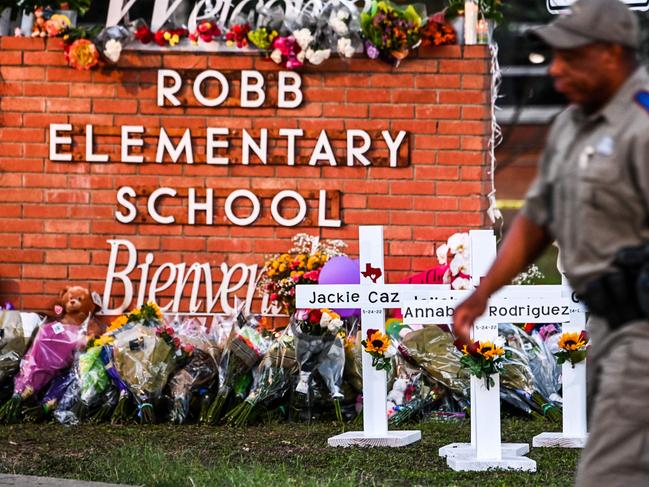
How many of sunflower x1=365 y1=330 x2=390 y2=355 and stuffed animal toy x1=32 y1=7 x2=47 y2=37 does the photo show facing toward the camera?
2

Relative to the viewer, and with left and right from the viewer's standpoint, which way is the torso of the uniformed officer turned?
facing the viewer and to the left of the viewer

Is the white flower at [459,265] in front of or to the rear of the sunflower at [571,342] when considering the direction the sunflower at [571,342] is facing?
to the rear

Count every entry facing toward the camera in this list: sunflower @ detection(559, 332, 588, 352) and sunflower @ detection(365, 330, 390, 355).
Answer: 2

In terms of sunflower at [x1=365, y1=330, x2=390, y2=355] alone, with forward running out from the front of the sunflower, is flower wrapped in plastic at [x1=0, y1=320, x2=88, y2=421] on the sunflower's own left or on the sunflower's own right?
on the sunflower's own right

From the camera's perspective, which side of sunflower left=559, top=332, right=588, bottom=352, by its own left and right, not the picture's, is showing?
front

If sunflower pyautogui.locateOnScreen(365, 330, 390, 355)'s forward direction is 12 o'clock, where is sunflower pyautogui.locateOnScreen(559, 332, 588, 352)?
sunflower pyautogui.locateOnScreen(559, 332, 588, 352) is roughly at 9 o'clock from sunflower pyautogui.locateOnScreen(365, 330, 390, 355).

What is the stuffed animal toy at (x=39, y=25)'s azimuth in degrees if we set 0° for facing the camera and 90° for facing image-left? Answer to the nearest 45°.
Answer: approximately 0°

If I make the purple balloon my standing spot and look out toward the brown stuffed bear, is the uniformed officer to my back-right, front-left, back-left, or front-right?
back-left

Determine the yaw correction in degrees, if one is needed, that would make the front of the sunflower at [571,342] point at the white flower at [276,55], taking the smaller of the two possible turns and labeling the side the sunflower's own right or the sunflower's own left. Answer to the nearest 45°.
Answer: approximately 135° to the sunflower's own right

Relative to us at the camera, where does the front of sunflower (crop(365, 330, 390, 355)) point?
facing the viewer
